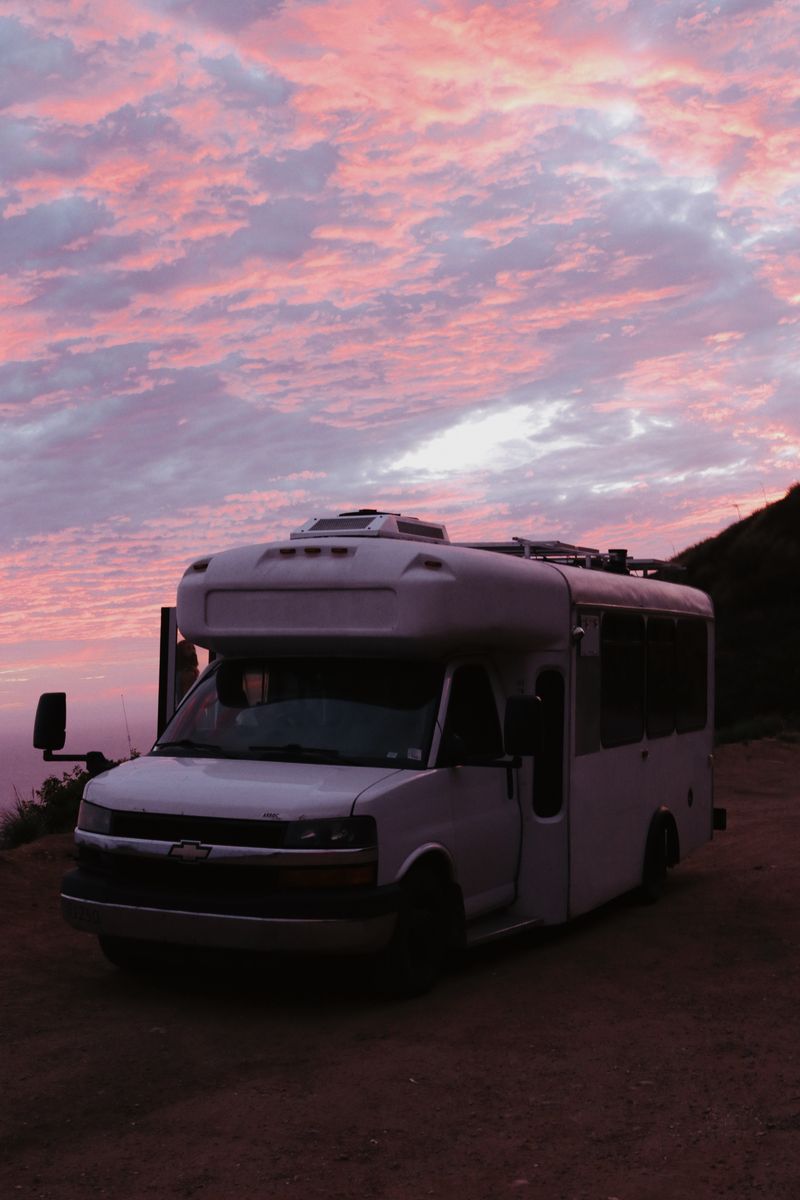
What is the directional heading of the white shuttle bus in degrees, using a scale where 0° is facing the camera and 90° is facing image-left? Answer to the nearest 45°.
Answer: approximately 45°
